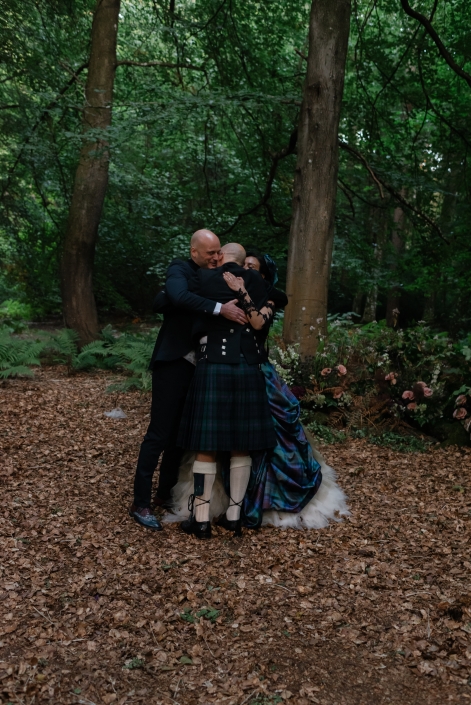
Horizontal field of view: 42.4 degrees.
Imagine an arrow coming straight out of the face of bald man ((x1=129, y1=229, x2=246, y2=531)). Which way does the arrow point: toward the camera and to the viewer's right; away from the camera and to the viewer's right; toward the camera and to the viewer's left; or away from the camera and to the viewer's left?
toward the camera and to the viewer's right

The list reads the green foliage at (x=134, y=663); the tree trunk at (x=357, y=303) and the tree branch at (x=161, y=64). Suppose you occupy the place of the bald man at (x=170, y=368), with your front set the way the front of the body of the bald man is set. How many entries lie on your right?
1

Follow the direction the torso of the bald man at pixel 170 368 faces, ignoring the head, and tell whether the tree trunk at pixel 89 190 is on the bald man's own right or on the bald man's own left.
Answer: on the bald man's own left

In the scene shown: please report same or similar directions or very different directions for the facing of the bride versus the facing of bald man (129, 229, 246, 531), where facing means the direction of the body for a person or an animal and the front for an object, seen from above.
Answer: very different directions

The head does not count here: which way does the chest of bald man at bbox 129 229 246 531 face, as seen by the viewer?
to the viewer's right

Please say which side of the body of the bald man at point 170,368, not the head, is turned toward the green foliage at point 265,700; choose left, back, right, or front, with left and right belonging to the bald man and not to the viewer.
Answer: right

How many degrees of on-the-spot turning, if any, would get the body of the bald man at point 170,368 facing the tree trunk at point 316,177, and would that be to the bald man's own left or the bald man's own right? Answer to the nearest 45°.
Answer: approximately 45° to the bald man's own left

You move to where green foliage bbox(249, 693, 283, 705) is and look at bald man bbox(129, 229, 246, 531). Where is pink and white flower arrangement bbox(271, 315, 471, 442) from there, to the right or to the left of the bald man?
right

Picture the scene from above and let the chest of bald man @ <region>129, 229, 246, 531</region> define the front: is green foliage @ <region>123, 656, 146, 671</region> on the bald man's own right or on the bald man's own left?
on the bald man's own right

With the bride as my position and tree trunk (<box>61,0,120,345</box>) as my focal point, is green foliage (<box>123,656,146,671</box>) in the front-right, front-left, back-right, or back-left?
back-left
